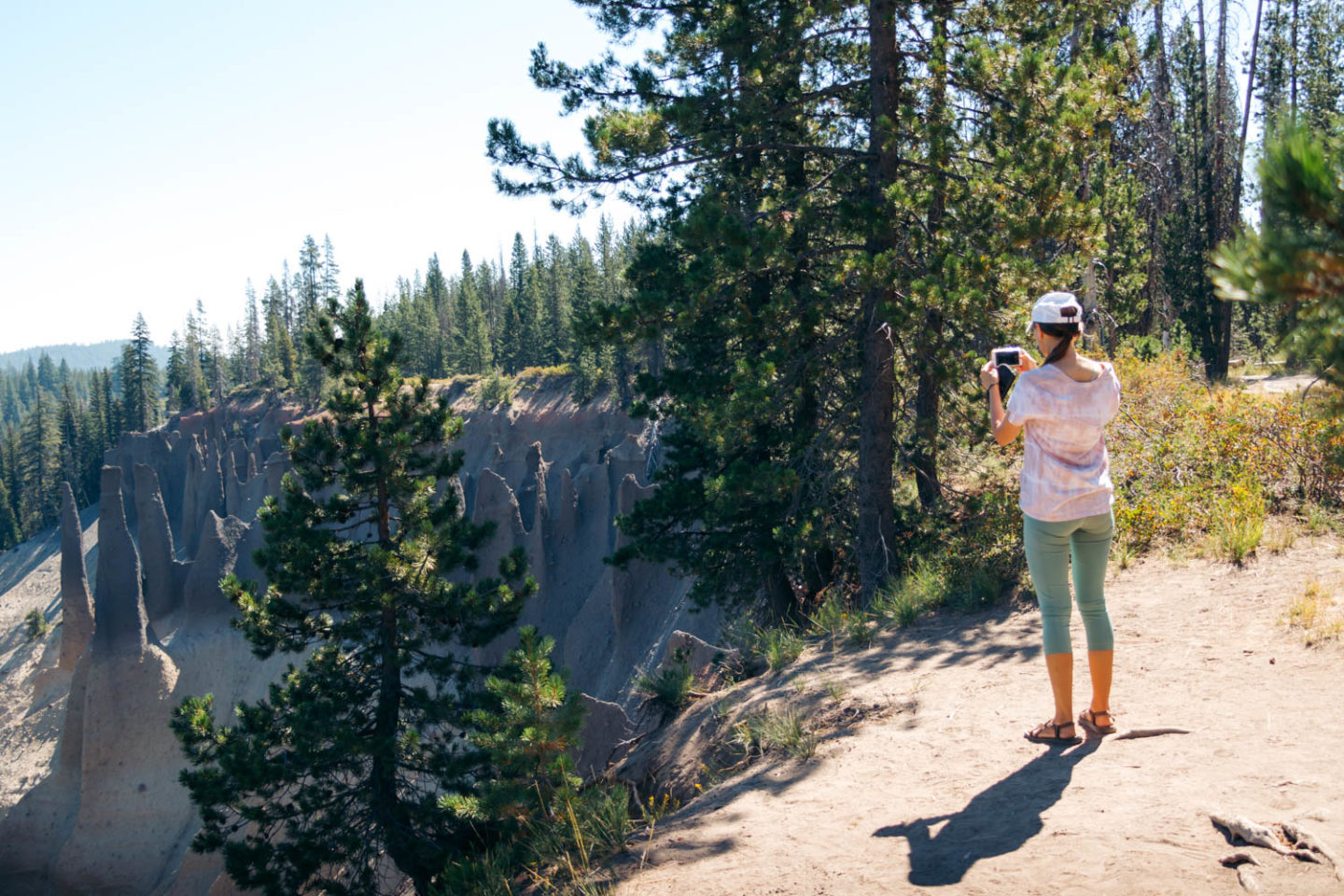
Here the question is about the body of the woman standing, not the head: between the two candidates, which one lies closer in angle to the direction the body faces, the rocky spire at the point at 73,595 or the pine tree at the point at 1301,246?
the rocky spire

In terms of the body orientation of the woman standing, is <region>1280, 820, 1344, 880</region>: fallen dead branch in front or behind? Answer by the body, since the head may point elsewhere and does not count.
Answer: behind

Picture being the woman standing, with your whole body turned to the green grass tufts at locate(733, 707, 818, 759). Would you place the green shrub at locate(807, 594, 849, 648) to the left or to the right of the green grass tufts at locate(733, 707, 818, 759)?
right

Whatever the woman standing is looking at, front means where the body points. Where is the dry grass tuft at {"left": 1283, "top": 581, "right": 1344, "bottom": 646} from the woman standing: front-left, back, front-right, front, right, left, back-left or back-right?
right

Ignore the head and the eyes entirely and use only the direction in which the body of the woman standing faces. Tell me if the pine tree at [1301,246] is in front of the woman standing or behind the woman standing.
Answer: behind

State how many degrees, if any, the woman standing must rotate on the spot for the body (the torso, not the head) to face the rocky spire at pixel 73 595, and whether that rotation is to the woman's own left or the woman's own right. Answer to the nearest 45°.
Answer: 0° — they already face it

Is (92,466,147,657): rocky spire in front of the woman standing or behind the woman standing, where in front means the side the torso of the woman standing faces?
in front

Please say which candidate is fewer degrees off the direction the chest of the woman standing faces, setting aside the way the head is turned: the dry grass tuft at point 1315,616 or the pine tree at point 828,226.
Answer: the pine tree

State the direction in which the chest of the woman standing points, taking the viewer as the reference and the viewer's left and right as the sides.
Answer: facing away from the viewer and to the left of the viewer

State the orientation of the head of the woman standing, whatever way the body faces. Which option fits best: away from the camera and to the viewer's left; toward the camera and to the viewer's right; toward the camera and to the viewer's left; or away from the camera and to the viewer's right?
away from the camera and to the viewer's left
